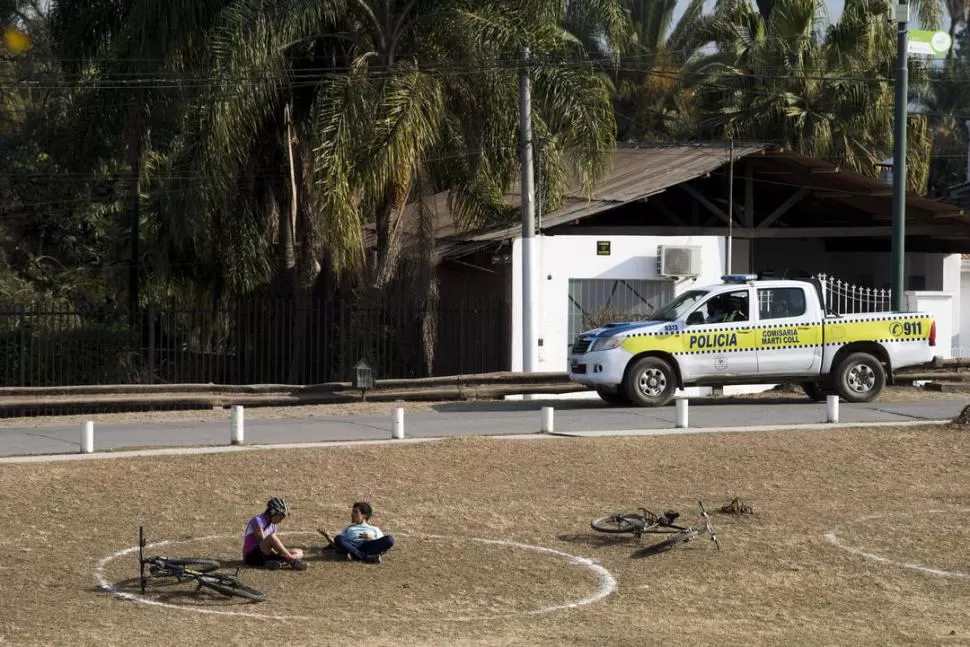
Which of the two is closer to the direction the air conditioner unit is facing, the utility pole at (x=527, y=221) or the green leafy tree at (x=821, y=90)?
the utility pole

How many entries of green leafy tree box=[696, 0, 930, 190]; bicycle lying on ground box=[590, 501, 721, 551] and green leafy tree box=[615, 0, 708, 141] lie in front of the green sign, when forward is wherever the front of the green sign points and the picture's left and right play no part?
1

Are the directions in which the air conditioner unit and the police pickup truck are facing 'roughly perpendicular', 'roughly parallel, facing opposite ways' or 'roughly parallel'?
roughly perpendicular

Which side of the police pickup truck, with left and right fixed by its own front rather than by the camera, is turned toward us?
left

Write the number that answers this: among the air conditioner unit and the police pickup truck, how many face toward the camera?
1

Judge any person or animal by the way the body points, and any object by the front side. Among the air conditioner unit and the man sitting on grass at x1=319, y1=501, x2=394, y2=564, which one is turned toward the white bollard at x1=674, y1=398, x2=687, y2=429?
the air conditioner unit

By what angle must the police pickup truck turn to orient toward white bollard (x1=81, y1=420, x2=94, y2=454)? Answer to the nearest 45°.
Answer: approximately 45° to its left

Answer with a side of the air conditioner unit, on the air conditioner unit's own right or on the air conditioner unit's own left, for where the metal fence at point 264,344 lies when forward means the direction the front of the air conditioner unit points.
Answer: on the air conditioner unit's own right
